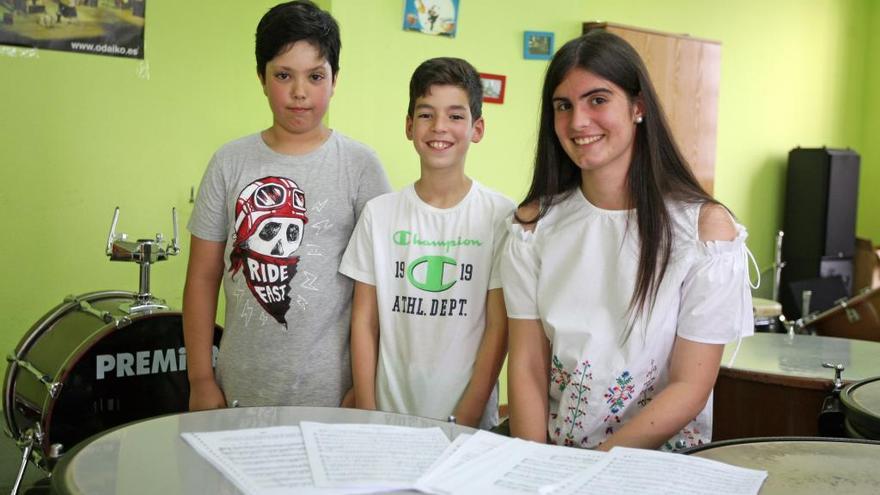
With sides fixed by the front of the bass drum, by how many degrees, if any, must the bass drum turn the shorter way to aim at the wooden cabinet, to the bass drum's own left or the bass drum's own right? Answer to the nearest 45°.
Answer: approximately 90° to the bass drum's own left

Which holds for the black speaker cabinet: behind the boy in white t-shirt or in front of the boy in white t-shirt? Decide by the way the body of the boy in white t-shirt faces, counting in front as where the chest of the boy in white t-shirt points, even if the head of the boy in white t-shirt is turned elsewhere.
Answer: behind

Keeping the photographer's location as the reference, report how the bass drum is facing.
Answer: facing the viewer and to the right of the viewer

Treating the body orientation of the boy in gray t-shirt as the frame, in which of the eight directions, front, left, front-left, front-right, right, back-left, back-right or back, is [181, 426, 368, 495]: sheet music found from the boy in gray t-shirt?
front

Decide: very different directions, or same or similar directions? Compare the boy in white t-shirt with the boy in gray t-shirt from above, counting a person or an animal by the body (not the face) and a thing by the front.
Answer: same or similar directions

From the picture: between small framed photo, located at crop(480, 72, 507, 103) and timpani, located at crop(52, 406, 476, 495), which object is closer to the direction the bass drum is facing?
the timpani

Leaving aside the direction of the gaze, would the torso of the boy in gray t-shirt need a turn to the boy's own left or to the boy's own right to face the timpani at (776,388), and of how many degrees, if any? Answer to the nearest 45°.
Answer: approximately 90° to the boy's own left

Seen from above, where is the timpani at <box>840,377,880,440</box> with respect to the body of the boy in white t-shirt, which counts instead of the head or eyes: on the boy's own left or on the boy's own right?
on the boy's own left

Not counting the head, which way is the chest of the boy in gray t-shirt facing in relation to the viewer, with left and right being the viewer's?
facing the viewer

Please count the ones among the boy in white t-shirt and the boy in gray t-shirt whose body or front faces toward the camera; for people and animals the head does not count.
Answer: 2

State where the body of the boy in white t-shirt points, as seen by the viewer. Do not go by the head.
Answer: toward the camera

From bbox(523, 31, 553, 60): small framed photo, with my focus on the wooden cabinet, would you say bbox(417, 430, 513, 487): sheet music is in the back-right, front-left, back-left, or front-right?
back-right
